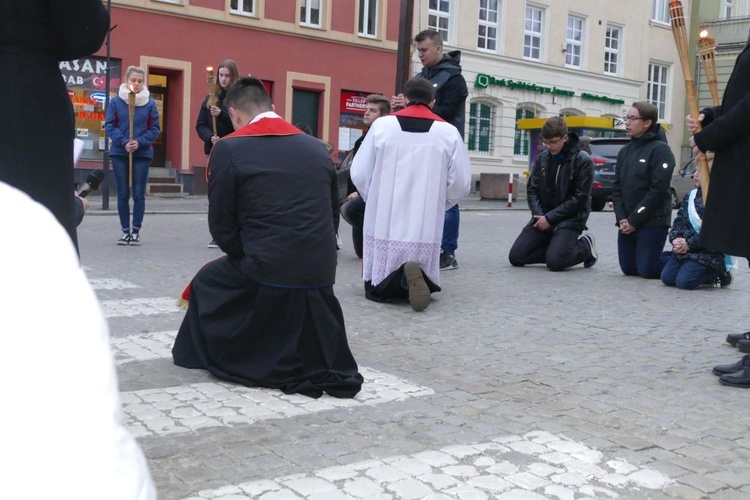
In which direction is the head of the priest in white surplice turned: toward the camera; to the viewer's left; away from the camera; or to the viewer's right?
away from the camera

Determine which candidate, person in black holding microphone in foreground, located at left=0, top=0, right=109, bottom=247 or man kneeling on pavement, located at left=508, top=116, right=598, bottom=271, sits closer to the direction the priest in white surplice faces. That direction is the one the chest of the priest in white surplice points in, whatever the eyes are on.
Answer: the man kneeling on pavement

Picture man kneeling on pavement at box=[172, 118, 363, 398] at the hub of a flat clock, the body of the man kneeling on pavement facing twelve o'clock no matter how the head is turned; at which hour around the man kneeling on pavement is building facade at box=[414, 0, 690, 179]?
The building facade is roughly at 2 o'clock from the man kneeling on pavement.

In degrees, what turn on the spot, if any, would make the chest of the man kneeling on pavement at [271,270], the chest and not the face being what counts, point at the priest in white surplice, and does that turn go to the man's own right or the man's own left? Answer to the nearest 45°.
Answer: approximately 45° to the man's own right

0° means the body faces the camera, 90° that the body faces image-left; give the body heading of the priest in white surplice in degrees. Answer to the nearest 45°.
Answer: approximately 180°

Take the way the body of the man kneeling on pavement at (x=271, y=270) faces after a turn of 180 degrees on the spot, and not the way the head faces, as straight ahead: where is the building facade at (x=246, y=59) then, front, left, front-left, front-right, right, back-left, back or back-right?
back-left

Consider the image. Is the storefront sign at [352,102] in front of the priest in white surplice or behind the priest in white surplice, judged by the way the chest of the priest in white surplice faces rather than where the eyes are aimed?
in front

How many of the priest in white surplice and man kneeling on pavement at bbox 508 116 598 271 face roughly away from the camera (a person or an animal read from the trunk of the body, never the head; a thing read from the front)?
1

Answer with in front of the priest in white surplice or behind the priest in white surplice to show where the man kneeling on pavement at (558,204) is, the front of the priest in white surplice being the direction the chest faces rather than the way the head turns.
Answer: in front

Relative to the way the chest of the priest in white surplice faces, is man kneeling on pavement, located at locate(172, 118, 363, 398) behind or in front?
behind

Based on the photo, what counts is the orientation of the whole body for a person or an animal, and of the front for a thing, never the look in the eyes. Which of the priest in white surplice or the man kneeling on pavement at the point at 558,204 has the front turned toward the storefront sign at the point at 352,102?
the priest in white surplice

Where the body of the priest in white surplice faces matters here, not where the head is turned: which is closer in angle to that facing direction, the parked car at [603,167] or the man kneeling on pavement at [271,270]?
the parked car

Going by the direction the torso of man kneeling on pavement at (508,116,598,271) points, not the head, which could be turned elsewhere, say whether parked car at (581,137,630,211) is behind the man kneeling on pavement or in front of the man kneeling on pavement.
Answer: behind
